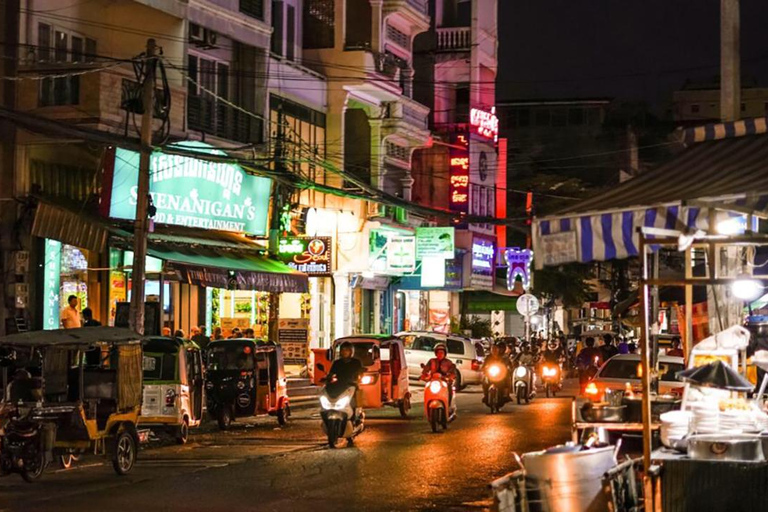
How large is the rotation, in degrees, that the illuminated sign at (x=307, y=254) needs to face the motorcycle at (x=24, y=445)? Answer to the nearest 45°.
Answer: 0° — it already faces it

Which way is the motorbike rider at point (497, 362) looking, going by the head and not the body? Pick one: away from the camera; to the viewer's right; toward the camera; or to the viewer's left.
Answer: toward the camera

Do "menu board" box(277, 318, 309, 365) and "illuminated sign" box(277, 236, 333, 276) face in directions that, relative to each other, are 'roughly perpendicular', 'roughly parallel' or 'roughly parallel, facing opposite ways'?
roughly parallel

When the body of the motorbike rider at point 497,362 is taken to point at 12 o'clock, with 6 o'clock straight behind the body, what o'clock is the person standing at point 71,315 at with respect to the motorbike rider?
The person standing is roughly at 2 o'clock from the motorbike rider.

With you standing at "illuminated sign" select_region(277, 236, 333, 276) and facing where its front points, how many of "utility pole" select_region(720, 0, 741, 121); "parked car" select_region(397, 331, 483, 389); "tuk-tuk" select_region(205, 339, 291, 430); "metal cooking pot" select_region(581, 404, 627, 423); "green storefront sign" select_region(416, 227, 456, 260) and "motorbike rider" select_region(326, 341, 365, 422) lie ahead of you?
4

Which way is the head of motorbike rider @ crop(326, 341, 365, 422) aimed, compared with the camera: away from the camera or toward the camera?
toward the camera

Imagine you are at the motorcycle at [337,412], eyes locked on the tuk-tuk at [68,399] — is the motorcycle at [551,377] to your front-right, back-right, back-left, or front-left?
back-right

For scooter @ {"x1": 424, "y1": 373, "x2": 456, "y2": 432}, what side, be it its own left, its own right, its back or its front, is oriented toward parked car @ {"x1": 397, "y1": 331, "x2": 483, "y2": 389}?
back

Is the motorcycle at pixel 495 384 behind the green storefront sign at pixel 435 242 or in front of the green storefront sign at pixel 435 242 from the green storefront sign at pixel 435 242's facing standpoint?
in front

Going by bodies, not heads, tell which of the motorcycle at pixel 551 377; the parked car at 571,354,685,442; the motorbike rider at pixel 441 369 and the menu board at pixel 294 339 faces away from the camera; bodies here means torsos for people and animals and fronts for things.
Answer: the parked car

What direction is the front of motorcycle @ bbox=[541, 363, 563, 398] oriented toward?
toward the camera

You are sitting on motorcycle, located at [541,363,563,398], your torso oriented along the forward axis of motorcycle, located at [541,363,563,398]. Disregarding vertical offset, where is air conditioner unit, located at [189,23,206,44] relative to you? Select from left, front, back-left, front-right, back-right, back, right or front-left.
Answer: front-right

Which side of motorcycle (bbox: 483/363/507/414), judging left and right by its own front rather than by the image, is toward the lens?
front

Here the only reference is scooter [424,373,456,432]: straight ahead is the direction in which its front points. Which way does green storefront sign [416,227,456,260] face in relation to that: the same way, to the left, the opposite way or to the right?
the same way

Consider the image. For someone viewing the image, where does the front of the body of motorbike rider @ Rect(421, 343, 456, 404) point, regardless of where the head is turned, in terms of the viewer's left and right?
facing the viewer
